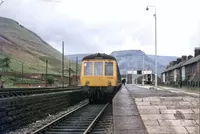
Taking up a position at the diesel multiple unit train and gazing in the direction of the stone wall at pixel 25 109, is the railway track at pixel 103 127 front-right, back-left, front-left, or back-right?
front-left

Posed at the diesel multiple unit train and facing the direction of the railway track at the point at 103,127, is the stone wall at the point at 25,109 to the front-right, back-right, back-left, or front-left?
front-right

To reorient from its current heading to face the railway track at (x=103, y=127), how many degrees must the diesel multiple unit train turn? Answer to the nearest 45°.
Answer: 0° — it already faces it

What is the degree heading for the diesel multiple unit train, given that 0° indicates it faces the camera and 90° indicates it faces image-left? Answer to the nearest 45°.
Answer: approximately 0°

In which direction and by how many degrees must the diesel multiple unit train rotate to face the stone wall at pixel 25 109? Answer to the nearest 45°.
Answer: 0° — it already faces it
